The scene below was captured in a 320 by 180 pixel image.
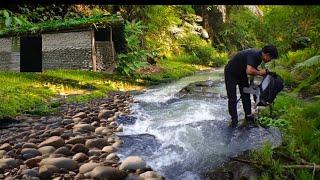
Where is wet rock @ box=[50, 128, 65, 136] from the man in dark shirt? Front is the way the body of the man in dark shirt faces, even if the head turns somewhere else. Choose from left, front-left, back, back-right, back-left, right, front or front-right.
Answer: back

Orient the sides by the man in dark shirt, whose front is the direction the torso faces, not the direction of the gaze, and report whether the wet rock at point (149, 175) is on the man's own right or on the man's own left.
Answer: on the man's own right

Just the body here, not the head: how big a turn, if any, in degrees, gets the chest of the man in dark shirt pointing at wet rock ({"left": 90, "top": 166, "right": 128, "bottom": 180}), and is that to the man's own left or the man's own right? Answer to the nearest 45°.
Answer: approximately 135° to the man's own right

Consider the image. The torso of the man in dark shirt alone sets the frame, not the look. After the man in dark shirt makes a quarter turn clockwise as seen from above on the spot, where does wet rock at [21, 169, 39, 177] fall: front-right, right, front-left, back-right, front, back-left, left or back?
front-right

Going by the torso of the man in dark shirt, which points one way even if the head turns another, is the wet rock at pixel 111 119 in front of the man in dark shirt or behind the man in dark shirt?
behind

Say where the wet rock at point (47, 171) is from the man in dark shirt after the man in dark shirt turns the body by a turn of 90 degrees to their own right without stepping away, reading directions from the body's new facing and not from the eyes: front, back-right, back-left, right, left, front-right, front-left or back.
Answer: front-right

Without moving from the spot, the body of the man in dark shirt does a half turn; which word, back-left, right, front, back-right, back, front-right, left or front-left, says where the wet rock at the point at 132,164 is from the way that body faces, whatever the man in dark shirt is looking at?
front-left

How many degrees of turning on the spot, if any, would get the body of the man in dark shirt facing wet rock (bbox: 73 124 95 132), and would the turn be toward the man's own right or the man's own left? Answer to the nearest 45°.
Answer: approximately 180°

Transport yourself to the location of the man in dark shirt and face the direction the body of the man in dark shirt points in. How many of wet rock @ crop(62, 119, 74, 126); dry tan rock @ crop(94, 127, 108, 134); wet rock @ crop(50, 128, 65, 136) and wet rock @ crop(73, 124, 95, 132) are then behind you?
4

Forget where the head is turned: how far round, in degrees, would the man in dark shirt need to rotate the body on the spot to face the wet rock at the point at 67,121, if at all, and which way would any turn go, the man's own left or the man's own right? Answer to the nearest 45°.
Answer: approximately 180°

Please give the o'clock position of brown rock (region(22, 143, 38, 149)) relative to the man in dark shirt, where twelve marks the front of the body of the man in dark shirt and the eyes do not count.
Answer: The brown rock is roughly at 5 o'clock from the man in dark shirt.

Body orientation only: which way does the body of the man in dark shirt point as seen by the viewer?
to the viewer's right

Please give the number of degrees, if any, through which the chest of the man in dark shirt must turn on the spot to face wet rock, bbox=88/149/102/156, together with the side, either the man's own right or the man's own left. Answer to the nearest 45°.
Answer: approximately 135° to the man's own right
